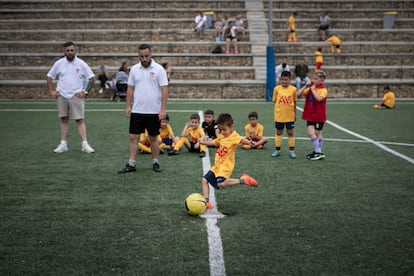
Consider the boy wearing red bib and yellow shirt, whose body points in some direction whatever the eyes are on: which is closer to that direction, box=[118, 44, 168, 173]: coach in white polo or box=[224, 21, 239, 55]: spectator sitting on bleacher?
the coach in white polo

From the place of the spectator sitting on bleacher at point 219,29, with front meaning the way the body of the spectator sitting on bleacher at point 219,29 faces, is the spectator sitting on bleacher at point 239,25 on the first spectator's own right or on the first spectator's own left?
on the first spectator's own left

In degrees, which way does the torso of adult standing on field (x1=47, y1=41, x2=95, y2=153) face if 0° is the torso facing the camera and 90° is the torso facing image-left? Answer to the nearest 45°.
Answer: approximately 0°

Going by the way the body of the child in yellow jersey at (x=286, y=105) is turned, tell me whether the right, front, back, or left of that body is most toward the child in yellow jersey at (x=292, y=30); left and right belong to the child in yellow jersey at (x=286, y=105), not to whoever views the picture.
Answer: back

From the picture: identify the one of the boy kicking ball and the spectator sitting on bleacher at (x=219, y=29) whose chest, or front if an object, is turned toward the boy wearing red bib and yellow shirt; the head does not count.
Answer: the spectator sitting on bleacher

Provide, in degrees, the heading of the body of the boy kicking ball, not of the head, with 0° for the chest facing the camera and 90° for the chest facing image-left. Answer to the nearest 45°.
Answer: approximately 45°

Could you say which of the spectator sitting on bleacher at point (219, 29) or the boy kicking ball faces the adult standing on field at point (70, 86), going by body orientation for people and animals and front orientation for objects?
the spectator sitting on bleacher

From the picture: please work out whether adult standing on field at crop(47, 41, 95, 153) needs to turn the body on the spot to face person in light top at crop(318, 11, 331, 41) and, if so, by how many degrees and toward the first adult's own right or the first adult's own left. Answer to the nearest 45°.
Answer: approximately 135° to the first adult's own left

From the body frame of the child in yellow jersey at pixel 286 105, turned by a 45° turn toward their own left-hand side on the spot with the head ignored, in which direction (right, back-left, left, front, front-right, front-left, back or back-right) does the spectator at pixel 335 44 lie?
back-left

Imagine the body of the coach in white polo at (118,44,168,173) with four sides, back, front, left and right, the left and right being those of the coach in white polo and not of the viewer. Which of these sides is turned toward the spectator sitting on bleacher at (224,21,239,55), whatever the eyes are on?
back

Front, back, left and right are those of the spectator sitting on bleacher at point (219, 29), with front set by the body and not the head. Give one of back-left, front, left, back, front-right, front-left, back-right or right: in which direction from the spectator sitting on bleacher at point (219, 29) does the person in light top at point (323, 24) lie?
left

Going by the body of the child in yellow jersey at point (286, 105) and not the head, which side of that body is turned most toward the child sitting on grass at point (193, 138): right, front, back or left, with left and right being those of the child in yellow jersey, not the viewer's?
right
